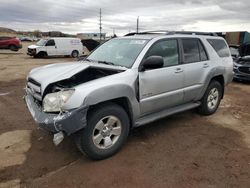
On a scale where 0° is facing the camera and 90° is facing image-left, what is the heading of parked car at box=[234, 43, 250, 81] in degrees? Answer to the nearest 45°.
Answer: approximately 45°

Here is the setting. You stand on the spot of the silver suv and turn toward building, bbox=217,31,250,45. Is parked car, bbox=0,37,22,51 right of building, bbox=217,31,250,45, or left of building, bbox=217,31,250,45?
left

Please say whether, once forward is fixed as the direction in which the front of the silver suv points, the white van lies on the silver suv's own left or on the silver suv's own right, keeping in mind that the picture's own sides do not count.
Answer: on the silver suv's own right

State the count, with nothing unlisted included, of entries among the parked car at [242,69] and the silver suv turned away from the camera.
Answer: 0

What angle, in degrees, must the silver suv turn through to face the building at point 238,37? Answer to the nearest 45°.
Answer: approximately 180°

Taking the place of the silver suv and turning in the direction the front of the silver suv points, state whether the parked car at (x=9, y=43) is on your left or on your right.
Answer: on your right

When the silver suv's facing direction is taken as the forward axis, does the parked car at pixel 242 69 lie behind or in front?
behind

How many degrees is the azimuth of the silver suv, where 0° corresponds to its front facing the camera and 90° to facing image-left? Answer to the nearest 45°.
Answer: approximately 45°

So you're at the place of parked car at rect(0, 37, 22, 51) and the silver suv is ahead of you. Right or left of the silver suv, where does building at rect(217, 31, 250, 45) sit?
left

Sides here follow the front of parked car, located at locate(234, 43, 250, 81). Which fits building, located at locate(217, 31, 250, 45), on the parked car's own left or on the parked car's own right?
on the parked car's own right
